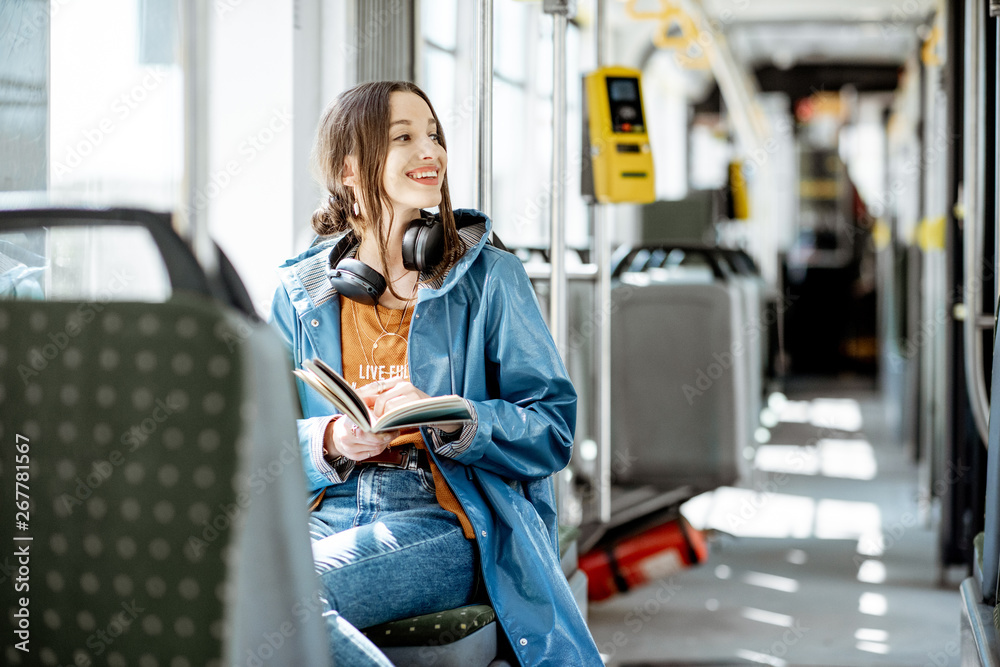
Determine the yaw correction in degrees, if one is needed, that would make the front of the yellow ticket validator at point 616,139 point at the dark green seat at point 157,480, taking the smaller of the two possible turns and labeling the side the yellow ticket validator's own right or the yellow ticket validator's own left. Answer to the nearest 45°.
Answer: approximately 45° to the yellow ticket validator's own right

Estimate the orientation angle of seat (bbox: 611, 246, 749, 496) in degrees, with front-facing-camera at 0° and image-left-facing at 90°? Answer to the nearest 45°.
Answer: approximately 180°

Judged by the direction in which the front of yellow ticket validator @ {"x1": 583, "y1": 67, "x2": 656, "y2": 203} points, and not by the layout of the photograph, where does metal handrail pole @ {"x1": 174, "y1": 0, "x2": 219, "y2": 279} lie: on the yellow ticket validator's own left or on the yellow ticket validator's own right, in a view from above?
on the yellow ticket validator's own right

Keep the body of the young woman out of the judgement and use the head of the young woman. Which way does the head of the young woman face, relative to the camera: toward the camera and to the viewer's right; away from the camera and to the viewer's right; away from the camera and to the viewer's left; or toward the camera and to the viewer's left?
toward the camera and to the viewer's right

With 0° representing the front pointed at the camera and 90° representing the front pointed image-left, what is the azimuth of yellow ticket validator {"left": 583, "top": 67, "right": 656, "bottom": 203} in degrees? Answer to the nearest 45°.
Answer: approximately 315°
